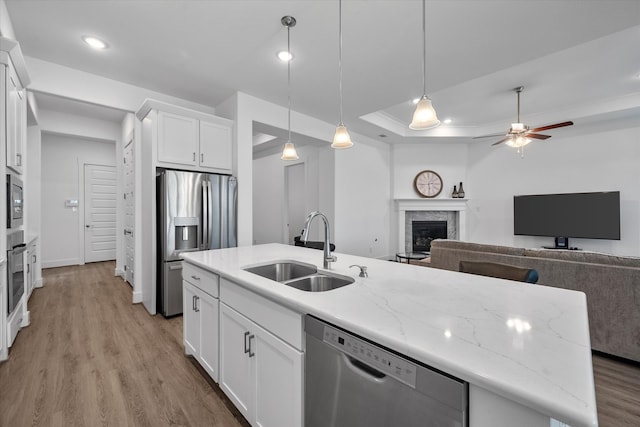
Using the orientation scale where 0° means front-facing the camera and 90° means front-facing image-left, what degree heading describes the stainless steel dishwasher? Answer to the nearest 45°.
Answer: approximately 45°

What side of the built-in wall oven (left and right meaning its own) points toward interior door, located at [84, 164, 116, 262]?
left

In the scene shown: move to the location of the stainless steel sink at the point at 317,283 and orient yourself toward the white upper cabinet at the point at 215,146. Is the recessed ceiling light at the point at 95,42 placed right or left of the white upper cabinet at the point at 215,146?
left

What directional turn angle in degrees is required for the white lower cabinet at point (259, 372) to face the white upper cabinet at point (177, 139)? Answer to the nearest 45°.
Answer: approximately 90° to its right

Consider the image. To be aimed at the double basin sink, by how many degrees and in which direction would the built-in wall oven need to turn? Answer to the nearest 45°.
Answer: approximately 45° to its right

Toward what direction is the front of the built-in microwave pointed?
to the viewer's right

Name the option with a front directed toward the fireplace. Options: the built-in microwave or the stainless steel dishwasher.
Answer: the built-in microwave

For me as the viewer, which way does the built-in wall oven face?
facing to the right of the viewer

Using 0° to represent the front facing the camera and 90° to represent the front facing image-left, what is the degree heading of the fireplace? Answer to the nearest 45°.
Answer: approximately 0°

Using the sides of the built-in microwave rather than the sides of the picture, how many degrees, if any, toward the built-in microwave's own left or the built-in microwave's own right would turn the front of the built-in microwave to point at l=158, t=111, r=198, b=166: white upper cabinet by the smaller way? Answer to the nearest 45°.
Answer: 0° — it already faces it

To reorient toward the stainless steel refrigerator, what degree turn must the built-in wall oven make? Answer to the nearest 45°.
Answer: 0° — it already faces it

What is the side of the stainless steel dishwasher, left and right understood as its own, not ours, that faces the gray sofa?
back
